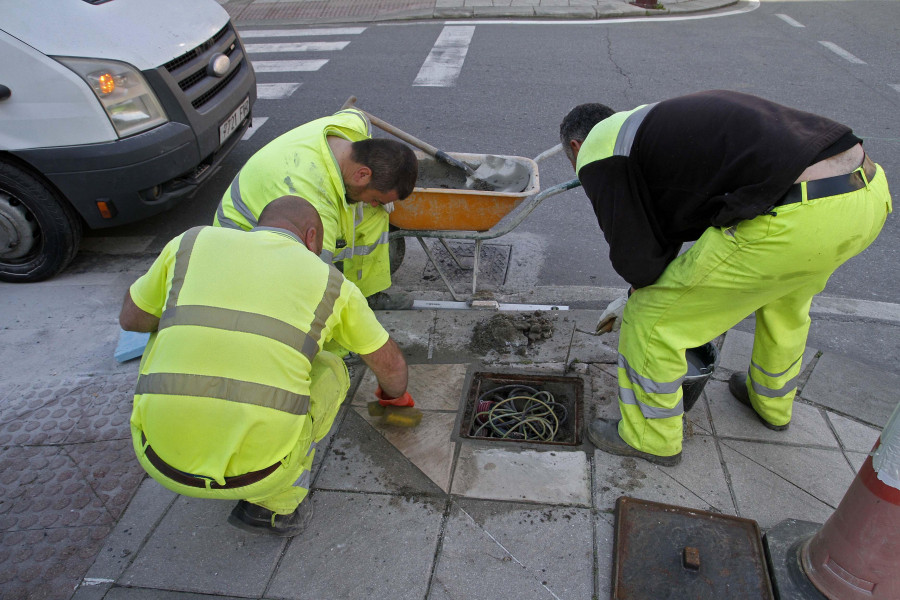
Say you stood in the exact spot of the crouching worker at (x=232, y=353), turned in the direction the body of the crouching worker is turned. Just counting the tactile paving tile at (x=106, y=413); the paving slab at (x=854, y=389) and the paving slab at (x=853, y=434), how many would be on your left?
1

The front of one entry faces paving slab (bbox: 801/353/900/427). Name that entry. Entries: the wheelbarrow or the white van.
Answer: the white van

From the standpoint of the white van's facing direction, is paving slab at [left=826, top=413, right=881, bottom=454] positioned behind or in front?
in front

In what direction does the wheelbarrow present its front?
to the viewer's left

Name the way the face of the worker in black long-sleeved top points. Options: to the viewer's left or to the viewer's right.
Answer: to the viewer's left

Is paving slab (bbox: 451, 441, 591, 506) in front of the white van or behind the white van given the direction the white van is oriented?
in front

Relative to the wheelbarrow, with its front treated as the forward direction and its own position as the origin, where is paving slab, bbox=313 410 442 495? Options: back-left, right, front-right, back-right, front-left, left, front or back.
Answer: left

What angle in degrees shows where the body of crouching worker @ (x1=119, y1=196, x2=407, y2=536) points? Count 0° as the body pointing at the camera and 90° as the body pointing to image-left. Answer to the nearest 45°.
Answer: approximately 225°

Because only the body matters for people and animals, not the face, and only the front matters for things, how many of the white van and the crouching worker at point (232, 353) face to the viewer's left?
0

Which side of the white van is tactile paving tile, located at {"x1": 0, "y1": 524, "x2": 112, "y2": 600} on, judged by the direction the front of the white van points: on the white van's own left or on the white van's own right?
on the white van's own right
